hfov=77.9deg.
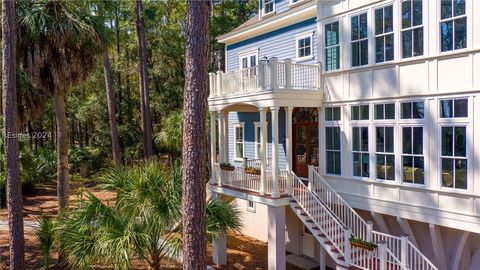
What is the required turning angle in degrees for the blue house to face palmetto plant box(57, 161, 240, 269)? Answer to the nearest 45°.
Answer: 0° — it already faces it

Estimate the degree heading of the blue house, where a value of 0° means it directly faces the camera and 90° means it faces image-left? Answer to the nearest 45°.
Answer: approximately 45°
